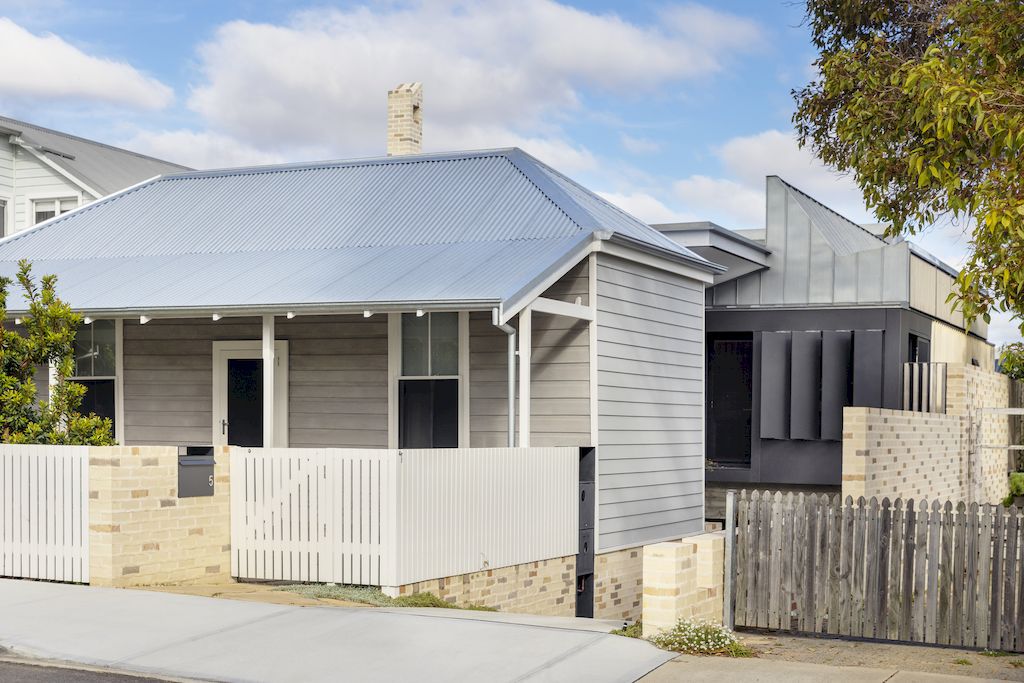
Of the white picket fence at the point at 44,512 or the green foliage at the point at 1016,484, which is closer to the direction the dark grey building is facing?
the white picket fence

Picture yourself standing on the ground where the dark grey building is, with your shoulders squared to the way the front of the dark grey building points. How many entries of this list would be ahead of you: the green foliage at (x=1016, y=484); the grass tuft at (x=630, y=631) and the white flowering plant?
2

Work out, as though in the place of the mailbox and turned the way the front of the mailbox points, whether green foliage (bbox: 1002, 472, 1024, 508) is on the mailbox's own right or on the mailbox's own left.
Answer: on the mailbox's own left

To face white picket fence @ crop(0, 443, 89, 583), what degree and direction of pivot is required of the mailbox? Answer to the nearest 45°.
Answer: approximately 90° to its right

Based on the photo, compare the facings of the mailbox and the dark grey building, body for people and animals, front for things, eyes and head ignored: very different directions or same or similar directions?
same or similar directions

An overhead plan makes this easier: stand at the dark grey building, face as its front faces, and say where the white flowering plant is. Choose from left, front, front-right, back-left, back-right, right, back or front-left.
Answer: front

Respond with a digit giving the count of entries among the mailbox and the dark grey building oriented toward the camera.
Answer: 2

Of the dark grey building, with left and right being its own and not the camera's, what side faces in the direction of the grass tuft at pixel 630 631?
front

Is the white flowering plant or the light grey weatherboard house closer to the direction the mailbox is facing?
the white flowering plant

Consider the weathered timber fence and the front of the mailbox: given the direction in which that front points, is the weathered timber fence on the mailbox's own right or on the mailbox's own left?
on the mailbox's own left

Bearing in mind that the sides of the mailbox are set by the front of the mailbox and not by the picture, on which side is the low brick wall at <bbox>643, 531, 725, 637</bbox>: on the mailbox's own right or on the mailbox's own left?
on the mailbox's own left

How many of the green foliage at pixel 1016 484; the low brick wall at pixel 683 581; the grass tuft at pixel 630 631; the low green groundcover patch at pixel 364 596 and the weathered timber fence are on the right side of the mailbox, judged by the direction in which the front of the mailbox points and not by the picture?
0

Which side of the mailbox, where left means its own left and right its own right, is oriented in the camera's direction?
front

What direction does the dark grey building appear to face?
toward the camera

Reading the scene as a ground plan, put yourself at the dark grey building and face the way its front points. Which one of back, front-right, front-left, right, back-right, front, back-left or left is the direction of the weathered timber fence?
front
